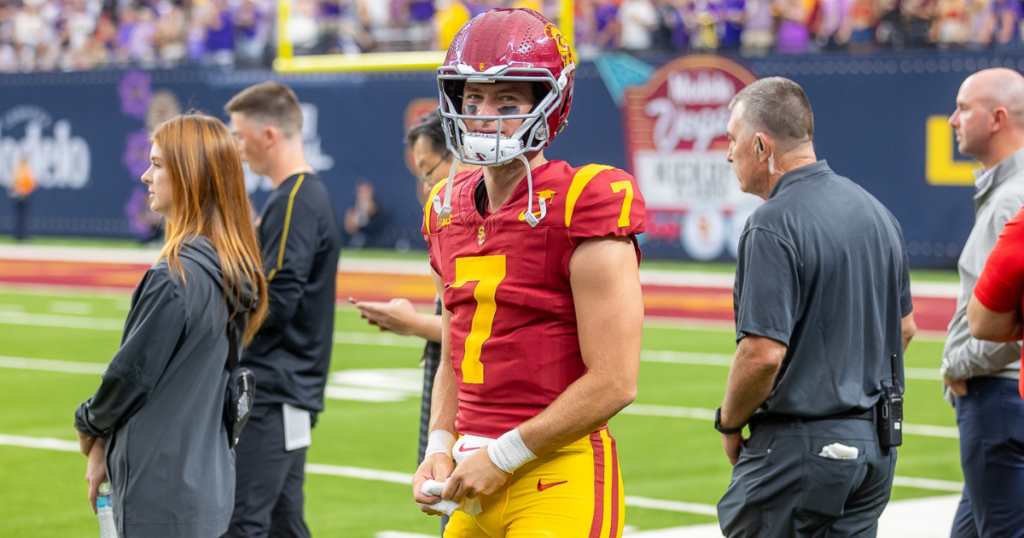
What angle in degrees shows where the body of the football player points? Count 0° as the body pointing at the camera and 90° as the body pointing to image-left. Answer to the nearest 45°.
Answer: approximately 45°

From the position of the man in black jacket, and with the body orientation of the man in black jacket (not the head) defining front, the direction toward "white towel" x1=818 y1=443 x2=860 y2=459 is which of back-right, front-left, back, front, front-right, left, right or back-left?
back-left

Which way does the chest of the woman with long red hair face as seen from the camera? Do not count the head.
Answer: to the viewer's left

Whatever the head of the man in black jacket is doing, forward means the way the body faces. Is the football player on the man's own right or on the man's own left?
on the man's own left

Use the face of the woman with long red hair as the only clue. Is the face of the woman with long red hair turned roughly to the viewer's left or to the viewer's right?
to the viewer's left

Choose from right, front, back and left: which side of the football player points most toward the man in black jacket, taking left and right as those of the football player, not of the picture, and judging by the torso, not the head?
right

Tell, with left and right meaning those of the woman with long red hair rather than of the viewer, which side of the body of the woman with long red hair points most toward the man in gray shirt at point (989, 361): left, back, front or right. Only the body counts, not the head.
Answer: back

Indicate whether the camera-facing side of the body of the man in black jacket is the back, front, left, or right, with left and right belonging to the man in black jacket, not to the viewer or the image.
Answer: left

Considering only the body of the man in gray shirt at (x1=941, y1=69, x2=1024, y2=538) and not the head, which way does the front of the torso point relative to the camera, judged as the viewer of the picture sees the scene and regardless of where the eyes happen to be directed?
to the viewer's left

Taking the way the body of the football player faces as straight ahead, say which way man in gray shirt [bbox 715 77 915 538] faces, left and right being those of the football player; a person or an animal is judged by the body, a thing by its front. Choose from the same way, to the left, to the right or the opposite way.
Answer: to the right

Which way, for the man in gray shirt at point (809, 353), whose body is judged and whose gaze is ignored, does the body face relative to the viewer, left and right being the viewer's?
facing away from the viewer and to the left of the viewer
